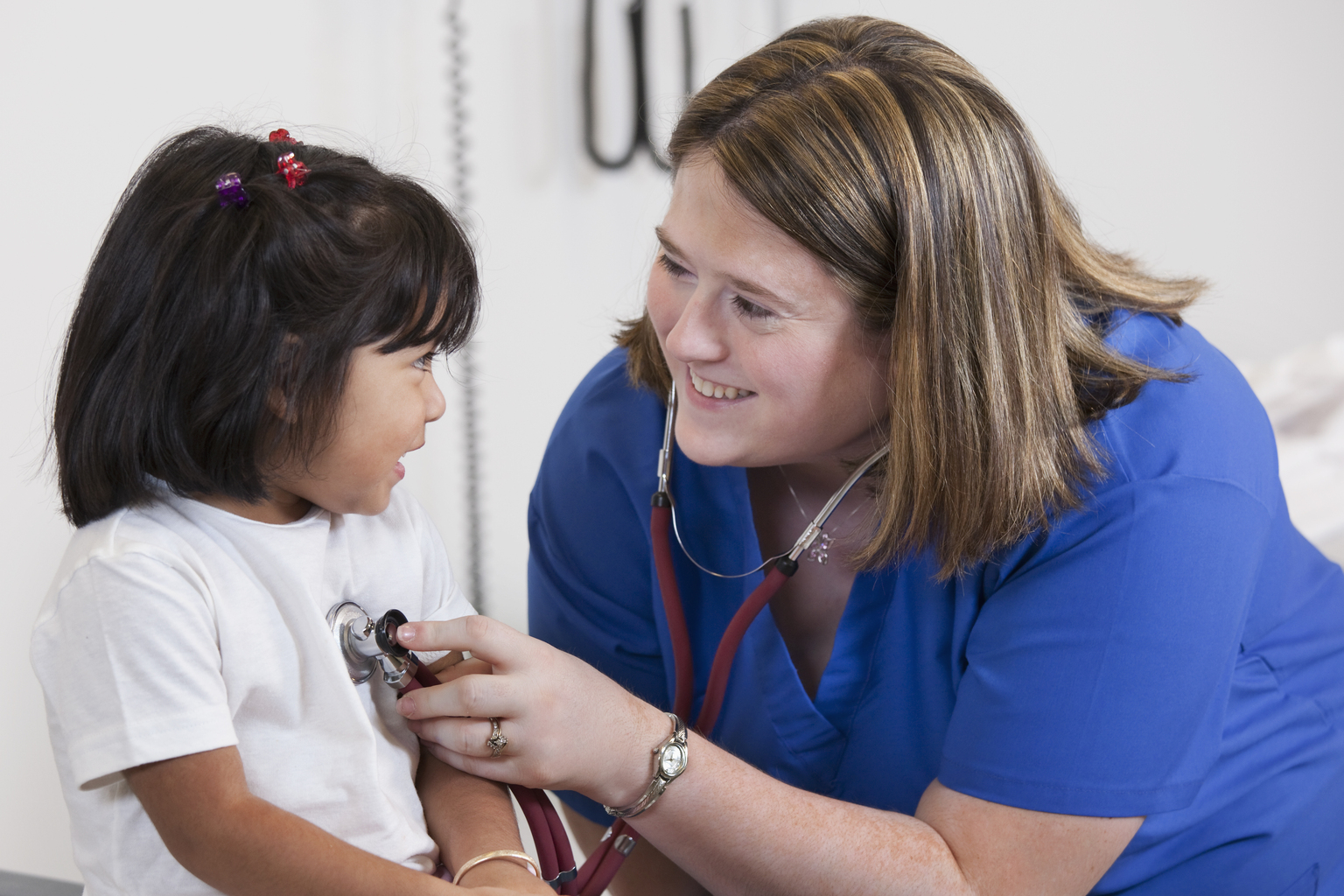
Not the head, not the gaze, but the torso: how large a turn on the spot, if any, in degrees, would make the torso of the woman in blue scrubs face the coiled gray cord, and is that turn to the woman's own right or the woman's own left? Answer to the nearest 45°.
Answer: approximately 90° to the woman's own right

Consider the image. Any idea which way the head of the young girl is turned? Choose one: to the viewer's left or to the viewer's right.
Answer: to the viewer's right

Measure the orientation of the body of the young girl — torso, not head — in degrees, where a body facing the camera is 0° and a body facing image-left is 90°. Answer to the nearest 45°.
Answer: approximately 315°

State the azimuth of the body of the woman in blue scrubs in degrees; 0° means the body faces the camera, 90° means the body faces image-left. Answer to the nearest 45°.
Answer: approximately 45°

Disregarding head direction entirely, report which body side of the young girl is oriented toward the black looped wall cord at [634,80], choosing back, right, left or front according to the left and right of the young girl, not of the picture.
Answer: left
